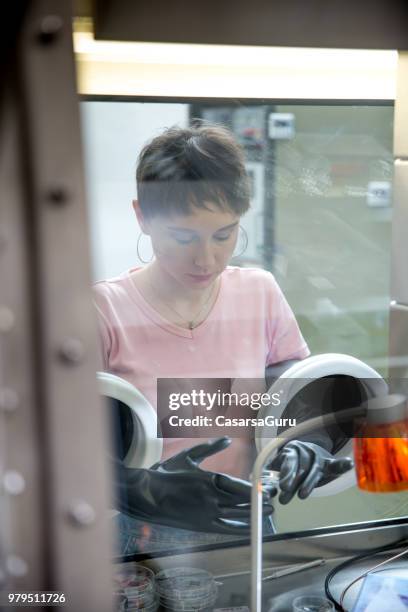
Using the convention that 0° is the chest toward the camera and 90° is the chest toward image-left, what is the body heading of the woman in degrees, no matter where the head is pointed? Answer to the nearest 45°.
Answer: approximately 0°
